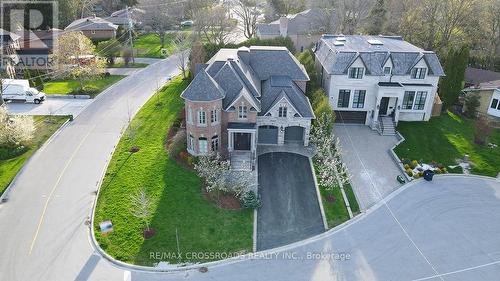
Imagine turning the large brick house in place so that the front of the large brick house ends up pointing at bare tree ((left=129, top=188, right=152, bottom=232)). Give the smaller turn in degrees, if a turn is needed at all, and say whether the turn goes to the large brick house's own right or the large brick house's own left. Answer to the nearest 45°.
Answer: approximately 45° to the large brick house's own right

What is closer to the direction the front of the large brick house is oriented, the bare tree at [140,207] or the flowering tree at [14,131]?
the bare tree

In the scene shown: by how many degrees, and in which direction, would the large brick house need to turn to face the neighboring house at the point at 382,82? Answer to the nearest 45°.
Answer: approximately 135° to its left

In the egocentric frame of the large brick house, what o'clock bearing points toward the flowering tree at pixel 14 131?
The flowering tree is roughly at 3 o'clock from the large brick house.

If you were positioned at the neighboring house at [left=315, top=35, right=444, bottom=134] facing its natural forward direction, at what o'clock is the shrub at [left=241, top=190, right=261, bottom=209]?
The shrub is roughly at 1 o'clock from the neighboring house.

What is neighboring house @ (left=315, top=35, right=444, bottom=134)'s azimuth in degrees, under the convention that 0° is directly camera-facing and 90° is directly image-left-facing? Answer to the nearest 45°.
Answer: approximately 0°

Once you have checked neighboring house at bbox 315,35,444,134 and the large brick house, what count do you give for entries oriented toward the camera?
2
